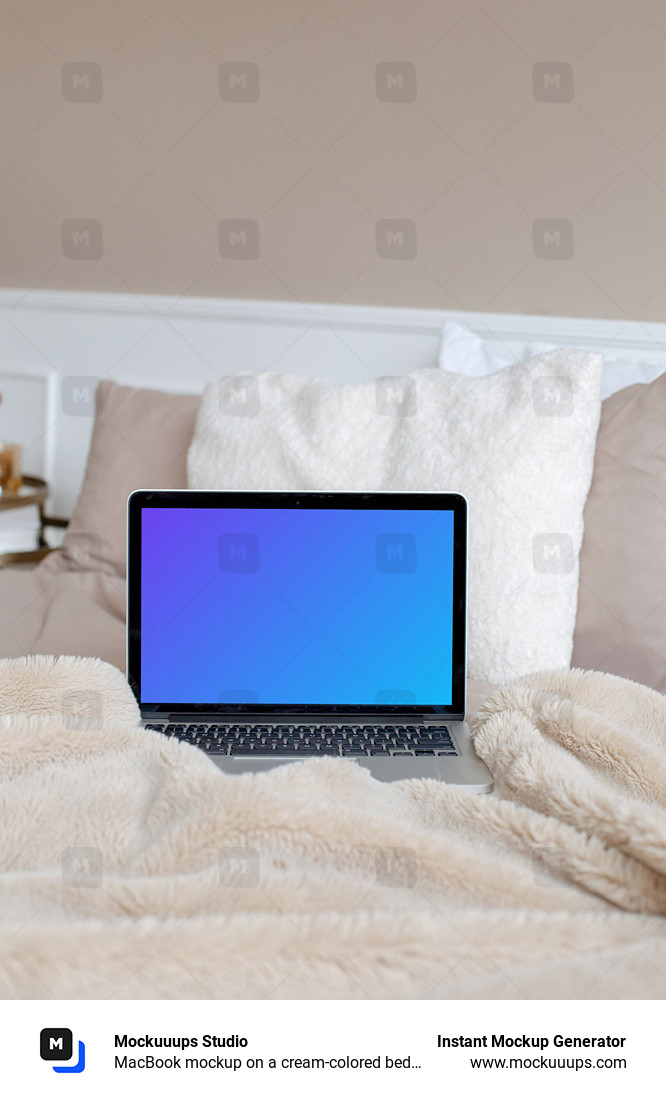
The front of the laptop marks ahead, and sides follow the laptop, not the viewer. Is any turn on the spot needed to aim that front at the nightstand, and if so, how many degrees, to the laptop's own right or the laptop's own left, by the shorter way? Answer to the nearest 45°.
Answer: approximately 135° to the laptop's own right

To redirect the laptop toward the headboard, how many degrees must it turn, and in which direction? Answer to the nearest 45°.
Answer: approximately 180°

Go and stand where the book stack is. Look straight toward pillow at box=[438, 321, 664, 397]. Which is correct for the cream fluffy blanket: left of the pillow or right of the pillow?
right

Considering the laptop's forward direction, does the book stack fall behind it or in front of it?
behind

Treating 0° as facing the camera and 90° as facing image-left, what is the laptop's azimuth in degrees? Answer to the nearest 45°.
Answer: approximately 0°
